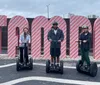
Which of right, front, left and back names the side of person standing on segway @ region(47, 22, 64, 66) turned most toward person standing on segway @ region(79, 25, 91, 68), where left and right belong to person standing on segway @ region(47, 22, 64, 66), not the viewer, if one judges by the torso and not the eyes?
left

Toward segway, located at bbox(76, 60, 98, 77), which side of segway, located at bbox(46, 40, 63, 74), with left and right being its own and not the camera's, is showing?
left

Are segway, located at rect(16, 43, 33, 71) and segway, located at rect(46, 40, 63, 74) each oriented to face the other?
no

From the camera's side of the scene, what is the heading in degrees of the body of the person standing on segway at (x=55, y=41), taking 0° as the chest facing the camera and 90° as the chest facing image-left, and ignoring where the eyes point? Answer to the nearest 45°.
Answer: approximately 0°

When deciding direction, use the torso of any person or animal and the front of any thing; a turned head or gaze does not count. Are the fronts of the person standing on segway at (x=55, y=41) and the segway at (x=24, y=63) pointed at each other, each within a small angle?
no

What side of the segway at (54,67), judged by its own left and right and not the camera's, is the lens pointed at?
front

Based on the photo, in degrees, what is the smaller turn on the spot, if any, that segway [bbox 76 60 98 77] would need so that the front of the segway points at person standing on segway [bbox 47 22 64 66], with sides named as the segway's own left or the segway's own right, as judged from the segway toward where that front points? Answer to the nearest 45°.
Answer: approximately 45° to the segway's own right

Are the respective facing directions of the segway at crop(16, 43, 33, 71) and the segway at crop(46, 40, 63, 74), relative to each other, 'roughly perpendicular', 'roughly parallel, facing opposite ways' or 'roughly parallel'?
roughly parallel

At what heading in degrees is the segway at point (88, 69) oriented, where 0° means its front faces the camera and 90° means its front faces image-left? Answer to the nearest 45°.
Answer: approximately 45°

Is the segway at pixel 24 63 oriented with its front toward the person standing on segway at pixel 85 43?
no

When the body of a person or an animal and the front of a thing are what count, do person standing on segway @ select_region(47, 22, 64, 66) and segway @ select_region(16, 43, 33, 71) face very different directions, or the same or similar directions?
same or similar directions

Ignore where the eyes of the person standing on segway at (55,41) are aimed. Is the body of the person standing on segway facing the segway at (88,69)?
no
